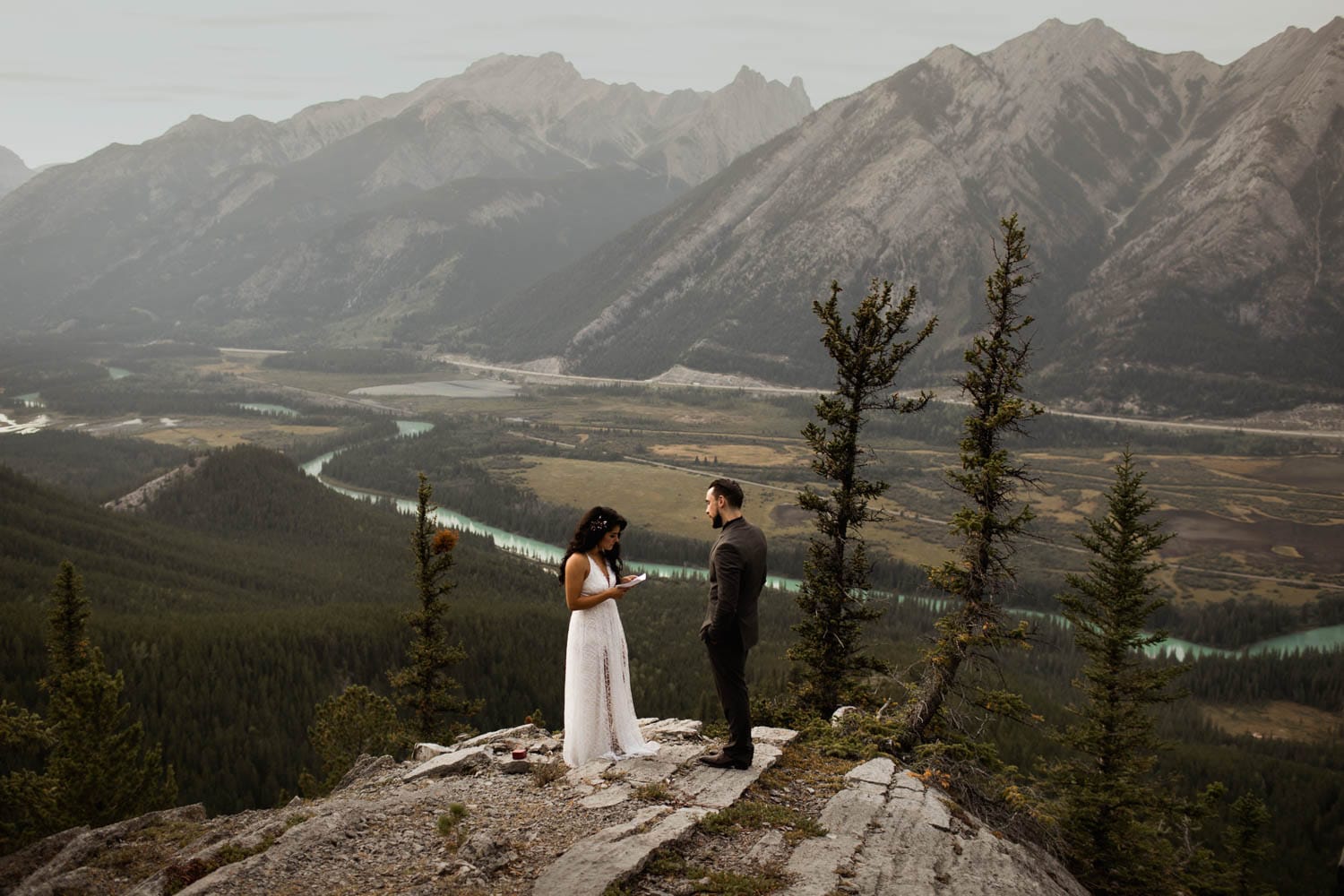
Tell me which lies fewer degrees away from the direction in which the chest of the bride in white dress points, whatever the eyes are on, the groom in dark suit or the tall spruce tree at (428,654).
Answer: the groom in dark suit

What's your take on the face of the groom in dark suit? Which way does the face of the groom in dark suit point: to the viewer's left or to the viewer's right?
to the viewer's left

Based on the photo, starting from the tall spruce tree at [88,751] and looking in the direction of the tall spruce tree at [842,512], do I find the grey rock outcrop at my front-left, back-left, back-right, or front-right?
front-right

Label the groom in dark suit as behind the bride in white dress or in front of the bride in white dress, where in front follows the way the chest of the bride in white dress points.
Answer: in front

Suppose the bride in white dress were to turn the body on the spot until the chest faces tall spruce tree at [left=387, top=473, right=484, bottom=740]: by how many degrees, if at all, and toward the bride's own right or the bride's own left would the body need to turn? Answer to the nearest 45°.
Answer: approximately 135° to the bride's own left

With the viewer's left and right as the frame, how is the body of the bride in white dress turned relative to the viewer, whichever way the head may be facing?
facing the viewer and to the right of the viewer

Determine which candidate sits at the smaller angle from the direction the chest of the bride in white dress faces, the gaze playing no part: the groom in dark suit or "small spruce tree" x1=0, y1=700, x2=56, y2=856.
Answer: the groom in dark suit

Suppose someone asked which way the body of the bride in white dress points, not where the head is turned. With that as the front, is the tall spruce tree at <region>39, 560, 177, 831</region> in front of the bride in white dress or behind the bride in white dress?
behind

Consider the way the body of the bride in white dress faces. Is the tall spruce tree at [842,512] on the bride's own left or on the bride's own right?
on the bride's own left

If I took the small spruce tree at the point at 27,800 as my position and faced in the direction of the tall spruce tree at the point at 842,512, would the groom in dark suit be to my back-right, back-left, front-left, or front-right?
front-right

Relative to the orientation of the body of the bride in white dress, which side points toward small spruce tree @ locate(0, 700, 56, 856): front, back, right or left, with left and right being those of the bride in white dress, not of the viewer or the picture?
back
